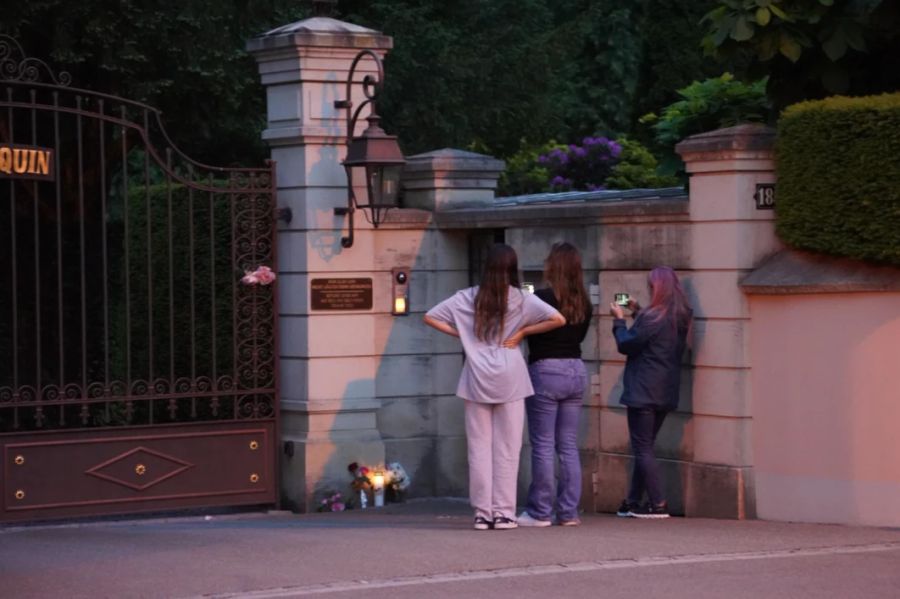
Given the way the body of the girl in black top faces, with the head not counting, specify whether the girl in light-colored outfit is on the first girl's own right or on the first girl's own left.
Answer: on the first girl's own left

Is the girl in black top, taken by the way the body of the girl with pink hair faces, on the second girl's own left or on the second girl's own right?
on the second girl's own left

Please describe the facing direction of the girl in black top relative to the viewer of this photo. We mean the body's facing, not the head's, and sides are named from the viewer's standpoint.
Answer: facing away from the viewer and to the left of the viewer

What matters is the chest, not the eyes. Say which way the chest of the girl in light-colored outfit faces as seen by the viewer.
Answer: away from the camera

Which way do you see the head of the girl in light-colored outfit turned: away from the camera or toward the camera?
away from the camera

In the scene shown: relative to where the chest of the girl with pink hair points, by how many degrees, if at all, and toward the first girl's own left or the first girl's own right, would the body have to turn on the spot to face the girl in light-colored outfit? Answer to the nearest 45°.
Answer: approximately 90° to the first girl's own left

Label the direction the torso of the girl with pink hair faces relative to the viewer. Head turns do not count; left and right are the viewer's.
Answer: facing away from the viewer and to the left of the viewer

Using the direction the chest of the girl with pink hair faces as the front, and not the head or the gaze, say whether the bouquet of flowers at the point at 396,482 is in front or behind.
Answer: in front

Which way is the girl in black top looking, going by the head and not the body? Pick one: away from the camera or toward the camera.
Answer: away from the camera
